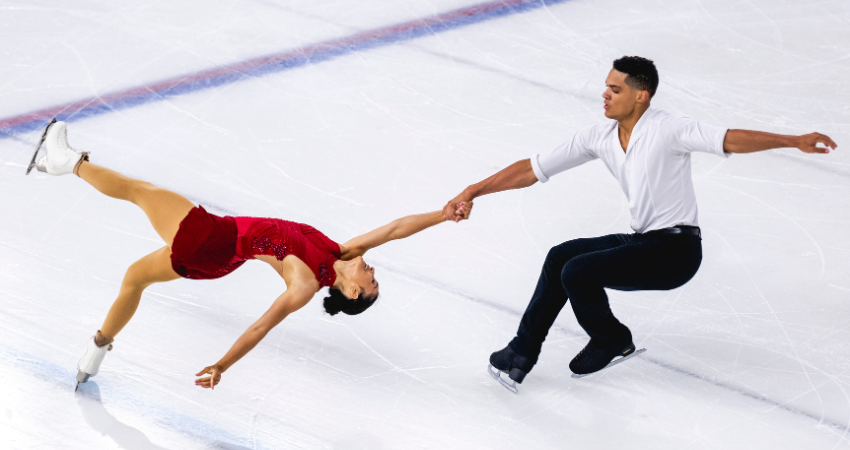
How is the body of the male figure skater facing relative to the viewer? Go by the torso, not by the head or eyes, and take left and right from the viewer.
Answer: facing the viewer and to the left of the viewer

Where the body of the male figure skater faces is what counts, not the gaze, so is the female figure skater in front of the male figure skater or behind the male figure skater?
in front
